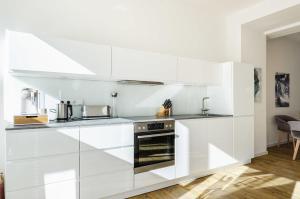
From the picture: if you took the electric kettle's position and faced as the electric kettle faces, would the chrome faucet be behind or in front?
behind

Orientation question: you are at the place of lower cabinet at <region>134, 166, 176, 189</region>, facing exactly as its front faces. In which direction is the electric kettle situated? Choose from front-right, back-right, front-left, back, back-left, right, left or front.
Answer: back-right

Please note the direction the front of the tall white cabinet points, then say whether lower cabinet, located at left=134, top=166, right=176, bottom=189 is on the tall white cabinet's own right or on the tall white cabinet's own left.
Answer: on the tall white cabinet's own right

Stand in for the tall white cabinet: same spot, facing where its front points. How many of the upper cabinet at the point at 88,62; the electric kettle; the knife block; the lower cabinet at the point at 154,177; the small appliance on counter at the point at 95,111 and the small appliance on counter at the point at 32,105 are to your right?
6

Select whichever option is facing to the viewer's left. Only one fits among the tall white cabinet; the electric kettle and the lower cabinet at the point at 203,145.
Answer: the electric kettle

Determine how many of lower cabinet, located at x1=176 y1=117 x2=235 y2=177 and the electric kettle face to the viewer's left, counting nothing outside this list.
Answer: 1

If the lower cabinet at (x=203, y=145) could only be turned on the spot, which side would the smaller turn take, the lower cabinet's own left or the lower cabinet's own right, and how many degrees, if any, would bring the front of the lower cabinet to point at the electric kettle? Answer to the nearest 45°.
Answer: approximately 90° to the lower cabinet's own right

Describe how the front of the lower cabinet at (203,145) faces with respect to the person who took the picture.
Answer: facing the viewer and to the right of the viewer

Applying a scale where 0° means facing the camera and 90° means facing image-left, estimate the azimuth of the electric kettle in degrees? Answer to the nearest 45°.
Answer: approximately 90°

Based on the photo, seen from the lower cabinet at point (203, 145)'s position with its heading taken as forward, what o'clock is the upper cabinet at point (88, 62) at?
The upper cabinet is roughly at 3 o'clock from the lower cabinet.

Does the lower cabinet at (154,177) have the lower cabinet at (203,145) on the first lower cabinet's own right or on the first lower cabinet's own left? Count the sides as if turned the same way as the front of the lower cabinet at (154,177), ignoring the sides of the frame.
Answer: on the first lower cabinet's own left

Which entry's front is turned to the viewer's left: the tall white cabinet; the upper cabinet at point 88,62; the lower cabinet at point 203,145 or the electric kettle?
the electric kettle
